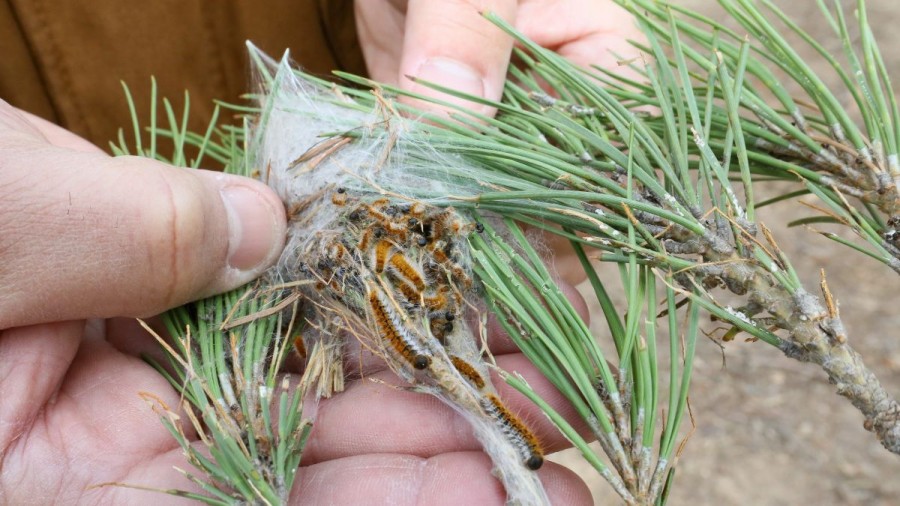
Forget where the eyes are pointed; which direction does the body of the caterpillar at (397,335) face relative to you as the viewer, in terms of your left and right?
facing the viewer and to the right of the viewer
